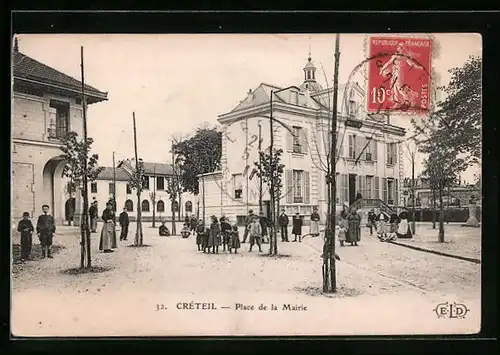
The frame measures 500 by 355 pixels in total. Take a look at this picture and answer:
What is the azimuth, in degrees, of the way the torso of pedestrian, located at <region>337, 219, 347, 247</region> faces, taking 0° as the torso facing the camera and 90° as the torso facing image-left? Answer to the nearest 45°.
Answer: approximately 0°

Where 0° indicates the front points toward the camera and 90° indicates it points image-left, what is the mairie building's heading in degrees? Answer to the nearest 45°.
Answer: approximately 315°

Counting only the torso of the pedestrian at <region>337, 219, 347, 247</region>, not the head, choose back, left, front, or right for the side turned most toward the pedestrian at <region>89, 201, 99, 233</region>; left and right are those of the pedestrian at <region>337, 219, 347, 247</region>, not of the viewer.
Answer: right
